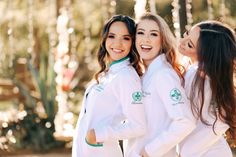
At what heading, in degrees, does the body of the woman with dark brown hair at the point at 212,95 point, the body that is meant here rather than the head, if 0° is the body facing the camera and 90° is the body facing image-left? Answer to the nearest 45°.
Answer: approximately 90°

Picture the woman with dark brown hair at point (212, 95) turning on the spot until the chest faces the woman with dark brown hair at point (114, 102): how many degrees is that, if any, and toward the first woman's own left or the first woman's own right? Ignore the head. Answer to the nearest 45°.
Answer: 0° — they already face them

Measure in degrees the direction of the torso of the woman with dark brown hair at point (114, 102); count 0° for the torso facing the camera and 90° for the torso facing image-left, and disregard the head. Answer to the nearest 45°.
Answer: approximately 45°

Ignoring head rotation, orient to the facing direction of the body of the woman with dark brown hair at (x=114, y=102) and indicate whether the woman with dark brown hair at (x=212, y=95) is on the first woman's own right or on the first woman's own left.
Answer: on the first woman's own left

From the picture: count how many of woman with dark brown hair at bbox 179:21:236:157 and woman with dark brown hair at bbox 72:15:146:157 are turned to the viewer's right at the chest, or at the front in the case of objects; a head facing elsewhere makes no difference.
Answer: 0
